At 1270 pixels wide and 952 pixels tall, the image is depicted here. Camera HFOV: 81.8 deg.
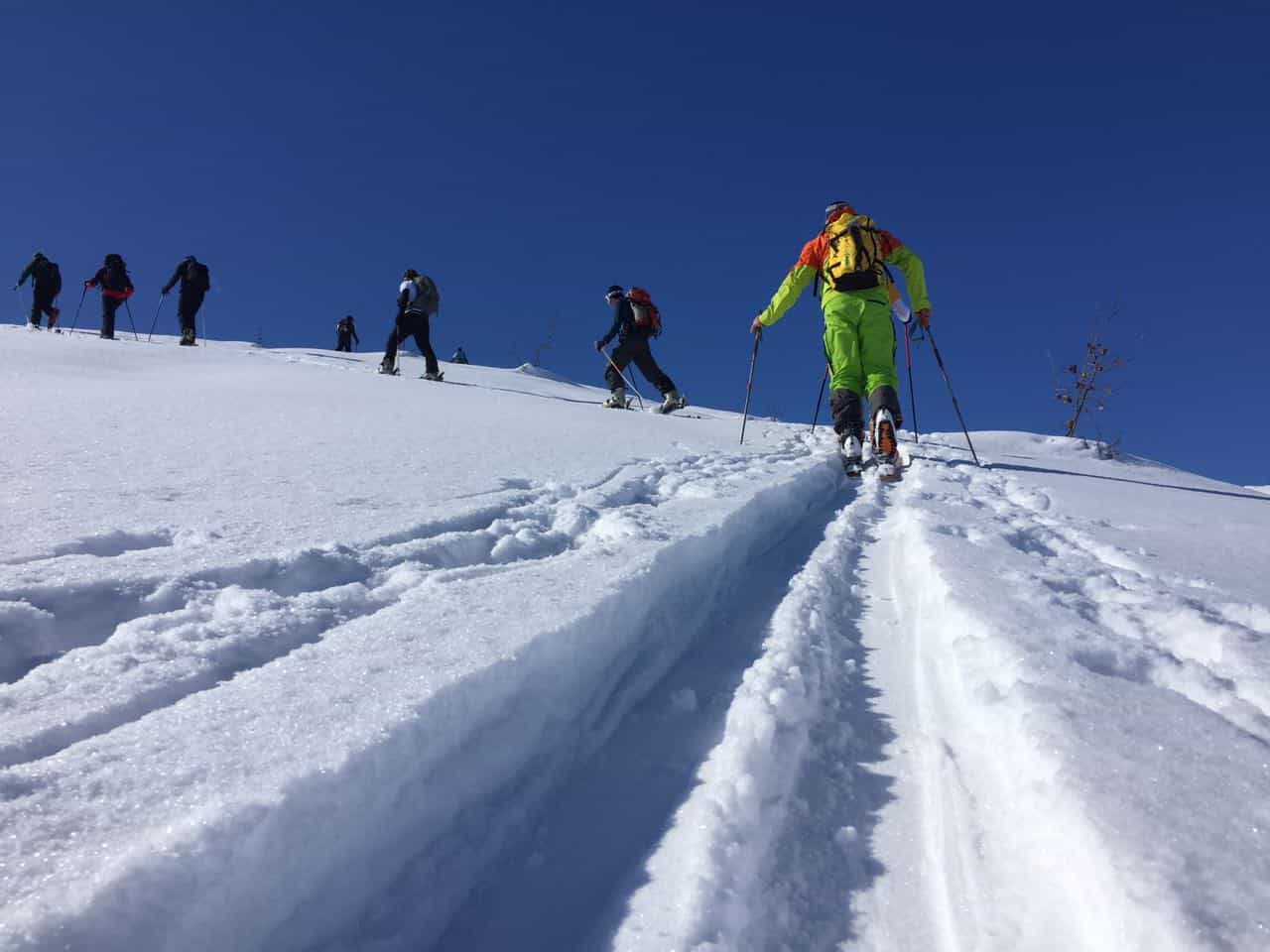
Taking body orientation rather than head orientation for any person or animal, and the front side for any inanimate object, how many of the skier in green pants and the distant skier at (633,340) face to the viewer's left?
1

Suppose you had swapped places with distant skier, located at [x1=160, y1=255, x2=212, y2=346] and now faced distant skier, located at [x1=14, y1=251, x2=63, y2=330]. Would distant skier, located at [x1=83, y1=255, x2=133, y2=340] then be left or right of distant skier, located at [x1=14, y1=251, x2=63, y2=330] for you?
left

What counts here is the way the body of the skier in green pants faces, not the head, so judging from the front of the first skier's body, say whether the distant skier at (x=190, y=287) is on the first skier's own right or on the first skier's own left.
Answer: on the first skier's own left

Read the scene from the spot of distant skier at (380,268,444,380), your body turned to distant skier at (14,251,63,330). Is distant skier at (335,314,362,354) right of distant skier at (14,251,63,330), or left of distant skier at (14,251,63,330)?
right

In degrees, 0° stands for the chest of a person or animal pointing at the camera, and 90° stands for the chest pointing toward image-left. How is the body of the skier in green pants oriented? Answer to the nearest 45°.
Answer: approximately 180°

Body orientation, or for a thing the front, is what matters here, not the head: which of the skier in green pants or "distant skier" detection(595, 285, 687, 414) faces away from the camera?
the skier in green pants

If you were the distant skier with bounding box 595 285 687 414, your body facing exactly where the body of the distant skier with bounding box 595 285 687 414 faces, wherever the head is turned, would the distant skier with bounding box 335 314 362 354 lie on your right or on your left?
on your right

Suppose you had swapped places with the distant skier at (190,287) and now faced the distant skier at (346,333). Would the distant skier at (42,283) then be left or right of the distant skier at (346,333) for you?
left

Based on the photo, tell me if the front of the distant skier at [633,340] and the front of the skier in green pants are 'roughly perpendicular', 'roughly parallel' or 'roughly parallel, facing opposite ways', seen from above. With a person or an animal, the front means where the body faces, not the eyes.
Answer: roughly perpendicular

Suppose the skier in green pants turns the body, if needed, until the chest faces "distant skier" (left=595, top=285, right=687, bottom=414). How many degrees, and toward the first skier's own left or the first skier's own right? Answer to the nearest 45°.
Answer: approximately 45° to the first skier's own left

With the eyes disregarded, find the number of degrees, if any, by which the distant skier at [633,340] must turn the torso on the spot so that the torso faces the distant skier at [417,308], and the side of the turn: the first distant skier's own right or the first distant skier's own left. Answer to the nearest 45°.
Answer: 0° — they already face them

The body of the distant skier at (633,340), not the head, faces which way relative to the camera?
to the viewer's left
